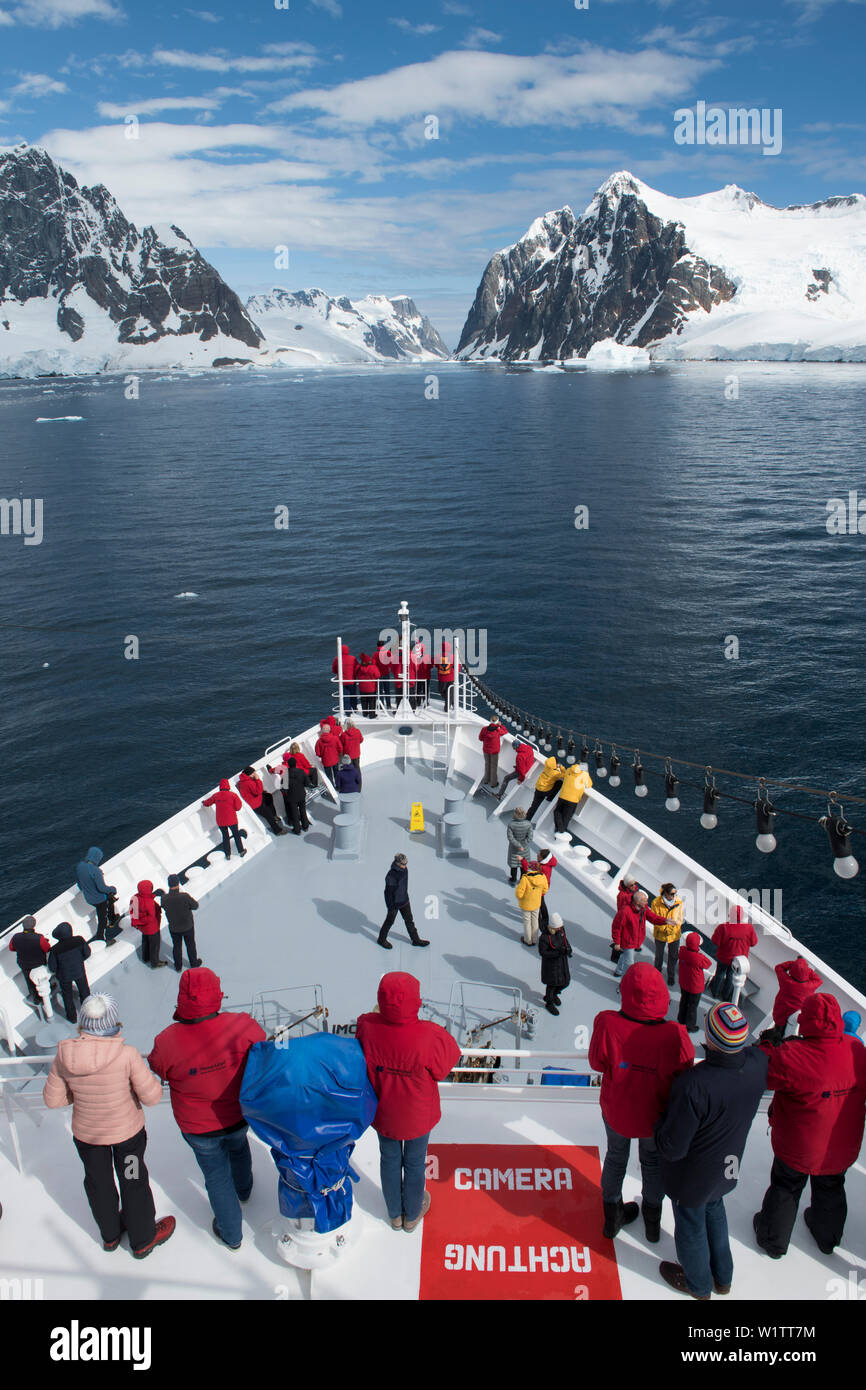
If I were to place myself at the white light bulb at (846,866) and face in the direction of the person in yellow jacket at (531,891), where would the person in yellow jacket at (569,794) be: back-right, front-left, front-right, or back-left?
front-right

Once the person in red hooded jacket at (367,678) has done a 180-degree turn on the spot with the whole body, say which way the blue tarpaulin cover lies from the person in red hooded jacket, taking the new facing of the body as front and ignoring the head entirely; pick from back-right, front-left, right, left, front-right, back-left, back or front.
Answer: front

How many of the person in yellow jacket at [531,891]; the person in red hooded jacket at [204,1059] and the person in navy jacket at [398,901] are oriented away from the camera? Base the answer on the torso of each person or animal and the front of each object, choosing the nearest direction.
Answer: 2

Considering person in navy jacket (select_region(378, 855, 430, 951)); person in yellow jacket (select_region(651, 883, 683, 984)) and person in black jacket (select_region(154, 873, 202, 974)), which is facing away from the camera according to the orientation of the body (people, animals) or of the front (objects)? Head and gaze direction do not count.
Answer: person in black jacket (select_region(154, 873, 202, 974))

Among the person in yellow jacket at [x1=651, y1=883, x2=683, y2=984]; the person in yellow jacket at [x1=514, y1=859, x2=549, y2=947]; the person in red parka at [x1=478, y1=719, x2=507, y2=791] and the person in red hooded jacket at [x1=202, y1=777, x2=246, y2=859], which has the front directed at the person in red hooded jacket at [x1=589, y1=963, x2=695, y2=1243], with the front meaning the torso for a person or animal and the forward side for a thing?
the person in yellow jacket at [x1=651, y1=883, x2=683, y2=984]

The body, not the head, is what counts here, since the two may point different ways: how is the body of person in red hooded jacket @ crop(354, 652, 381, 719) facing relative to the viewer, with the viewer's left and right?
facing away from the viewer

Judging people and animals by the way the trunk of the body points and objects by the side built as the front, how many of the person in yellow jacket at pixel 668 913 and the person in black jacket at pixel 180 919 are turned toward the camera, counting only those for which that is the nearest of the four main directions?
1

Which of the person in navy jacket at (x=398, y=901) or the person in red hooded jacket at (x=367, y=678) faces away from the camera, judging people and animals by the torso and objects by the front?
the person in red hooded jacket

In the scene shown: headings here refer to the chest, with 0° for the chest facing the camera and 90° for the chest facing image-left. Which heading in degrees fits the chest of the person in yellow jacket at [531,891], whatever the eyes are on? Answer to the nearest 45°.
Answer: approximately 180°

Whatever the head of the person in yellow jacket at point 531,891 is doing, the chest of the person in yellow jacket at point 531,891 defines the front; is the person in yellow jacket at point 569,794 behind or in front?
in front

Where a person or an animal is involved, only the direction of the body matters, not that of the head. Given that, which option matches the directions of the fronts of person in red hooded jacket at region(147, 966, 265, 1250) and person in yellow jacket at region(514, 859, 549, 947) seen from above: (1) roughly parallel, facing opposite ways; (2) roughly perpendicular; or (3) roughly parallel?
roughly parallel

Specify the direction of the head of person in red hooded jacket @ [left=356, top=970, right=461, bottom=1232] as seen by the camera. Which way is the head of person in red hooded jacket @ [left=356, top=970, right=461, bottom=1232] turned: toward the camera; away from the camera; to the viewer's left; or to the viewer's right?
away from the camera

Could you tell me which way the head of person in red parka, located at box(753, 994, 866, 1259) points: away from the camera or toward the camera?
away from the camera

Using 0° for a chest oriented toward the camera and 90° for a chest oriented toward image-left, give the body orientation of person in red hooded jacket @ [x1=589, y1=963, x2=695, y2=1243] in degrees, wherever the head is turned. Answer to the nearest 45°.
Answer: approximately 180°

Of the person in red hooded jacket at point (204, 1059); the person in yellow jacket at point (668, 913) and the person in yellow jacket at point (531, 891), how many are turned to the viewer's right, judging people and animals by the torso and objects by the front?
0

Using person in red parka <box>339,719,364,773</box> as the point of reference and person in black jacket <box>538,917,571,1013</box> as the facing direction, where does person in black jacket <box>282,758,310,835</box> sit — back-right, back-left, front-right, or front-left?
front-right

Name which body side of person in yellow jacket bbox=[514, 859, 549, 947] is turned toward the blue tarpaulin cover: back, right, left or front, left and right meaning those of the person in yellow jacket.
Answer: back

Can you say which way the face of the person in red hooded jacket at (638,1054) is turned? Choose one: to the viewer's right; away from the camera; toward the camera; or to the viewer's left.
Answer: away from the camera
